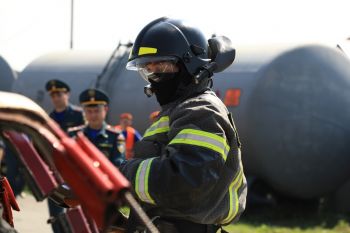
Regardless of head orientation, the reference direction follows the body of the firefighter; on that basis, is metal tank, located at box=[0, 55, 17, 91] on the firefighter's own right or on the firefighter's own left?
on the firefighter's own right

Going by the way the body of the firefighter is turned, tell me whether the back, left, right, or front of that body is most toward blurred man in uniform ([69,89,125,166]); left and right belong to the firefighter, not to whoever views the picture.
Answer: right

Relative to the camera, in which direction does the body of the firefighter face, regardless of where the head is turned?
to the viewer's left

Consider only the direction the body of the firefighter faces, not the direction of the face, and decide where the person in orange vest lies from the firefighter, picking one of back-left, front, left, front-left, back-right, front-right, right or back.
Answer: right

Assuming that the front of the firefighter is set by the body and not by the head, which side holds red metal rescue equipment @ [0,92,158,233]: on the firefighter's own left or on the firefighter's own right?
on the firefighter's own left

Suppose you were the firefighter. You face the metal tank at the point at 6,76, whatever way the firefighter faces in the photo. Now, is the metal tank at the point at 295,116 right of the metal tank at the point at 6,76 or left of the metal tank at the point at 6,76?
right
